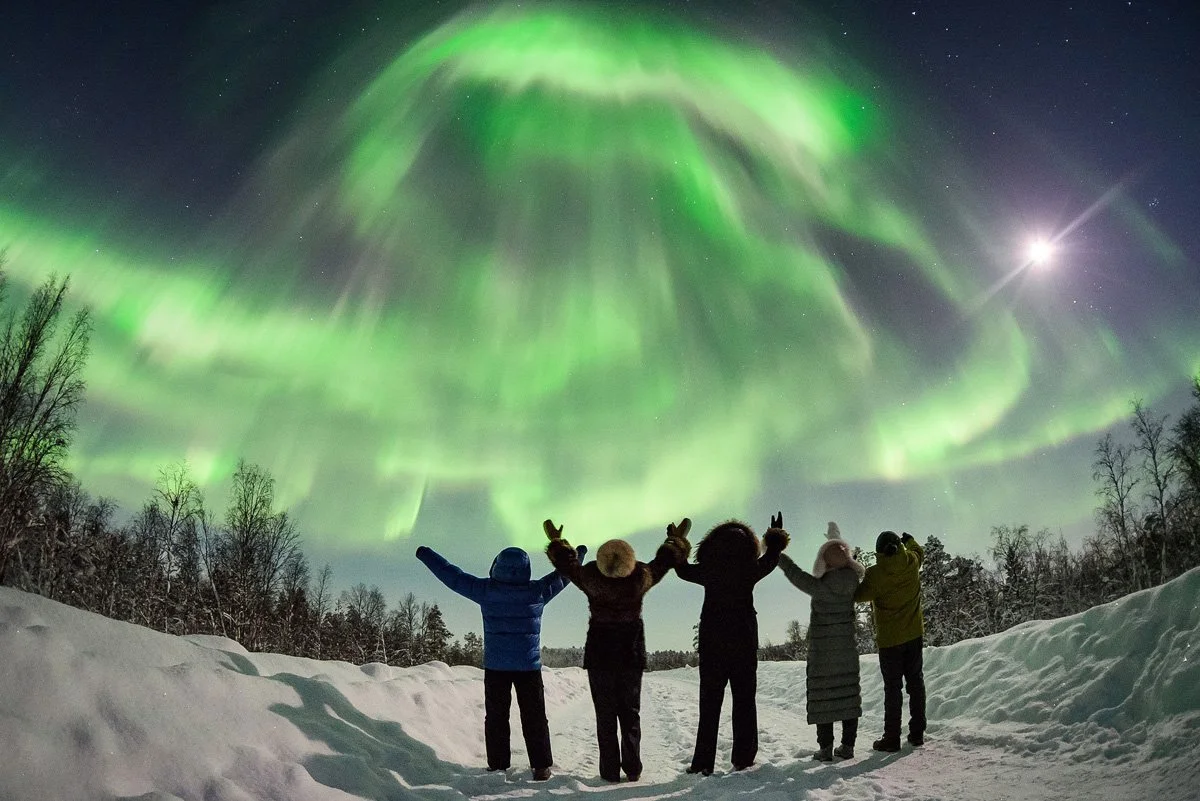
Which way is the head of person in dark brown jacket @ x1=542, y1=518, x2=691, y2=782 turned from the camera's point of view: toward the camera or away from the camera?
away from the camera

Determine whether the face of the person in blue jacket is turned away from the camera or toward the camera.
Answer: away from the camera

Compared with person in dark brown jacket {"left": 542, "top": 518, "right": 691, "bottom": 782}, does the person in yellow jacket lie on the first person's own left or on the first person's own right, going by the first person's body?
on the first person's own right

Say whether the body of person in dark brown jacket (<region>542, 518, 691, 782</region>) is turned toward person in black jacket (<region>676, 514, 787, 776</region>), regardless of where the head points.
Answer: no

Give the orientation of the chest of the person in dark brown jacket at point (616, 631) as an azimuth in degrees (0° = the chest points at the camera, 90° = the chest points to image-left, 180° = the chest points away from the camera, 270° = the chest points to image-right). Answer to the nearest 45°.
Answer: approximately 180°

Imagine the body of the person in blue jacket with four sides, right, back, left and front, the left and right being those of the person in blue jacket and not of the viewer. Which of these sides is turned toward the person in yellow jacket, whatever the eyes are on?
right

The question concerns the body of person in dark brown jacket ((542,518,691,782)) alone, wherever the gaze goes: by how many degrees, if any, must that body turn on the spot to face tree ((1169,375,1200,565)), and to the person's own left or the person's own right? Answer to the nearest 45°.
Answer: approximately 45° to the person's own right

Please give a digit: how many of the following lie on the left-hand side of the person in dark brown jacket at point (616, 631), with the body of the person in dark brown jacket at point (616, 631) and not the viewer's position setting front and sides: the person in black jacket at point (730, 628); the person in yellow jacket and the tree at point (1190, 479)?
0

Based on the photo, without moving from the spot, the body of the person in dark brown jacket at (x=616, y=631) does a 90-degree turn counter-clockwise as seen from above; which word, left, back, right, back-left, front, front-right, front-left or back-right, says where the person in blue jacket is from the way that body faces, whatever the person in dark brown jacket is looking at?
front

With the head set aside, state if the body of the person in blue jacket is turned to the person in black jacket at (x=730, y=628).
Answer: no

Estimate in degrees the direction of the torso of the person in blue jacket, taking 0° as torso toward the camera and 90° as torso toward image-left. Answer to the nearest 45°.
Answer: approximately 180°

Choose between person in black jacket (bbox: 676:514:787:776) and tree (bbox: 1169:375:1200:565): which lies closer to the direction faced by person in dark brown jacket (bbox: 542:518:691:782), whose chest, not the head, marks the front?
the tree

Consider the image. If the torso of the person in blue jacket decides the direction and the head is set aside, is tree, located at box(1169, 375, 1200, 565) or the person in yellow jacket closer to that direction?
the tree

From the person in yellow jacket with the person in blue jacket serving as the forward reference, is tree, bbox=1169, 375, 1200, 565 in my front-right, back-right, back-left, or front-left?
back-right
